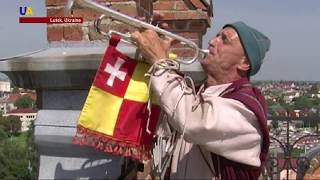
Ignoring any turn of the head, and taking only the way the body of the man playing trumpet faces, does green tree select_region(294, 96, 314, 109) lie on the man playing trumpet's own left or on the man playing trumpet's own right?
on the man playing trumpet's own right

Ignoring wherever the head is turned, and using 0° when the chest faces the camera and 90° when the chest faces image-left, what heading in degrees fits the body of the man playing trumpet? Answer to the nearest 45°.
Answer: approximately 90°

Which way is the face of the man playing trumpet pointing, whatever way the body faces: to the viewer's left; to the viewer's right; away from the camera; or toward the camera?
to the viewer's left
